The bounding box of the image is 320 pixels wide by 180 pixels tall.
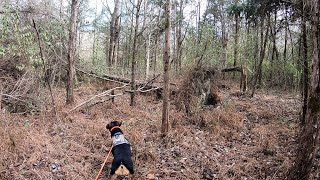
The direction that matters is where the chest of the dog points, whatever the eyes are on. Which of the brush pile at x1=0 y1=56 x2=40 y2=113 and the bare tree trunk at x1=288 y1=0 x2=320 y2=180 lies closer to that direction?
the brush pile

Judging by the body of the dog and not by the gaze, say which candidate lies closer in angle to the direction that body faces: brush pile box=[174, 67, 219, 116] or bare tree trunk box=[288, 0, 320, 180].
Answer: the brush pile

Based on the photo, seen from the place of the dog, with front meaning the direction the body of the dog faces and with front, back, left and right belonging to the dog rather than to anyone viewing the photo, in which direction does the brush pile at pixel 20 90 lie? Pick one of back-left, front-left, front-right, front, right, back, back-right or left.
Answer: front-left

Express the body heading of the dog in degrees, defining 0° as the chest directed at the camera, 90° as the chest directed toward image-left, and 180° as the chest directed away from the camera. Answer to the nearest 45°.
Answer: approximately 180°
